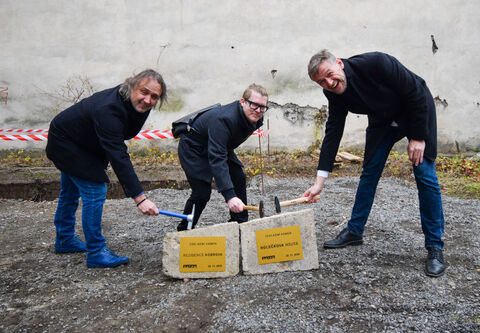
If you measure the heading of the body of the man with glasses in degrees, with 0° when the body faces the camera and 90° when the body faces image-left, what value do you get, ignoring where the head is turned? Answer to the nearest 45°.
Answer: approximately 315°

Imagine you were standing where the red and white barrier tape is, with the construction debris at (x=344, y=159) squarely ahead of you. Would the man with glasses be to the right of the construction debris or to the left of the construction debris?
right

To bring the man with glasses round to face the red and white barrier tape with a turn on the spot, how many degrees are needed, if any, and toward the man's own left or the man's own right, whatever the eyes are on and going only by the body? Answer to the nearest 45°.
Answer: approximately 180°

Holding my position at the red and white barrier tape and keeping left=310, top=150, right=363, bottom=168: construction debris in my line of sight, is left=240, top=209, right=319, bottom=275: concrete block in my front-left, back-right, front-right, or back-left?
front-right

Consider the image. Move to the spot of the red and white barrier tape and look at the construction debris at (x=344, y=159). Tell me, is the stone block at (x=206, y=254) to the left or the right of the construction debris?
right

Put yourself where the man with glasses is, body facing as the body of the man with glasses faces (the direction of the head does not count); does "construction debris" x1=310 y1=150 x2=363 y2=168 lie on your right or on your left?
on your left
